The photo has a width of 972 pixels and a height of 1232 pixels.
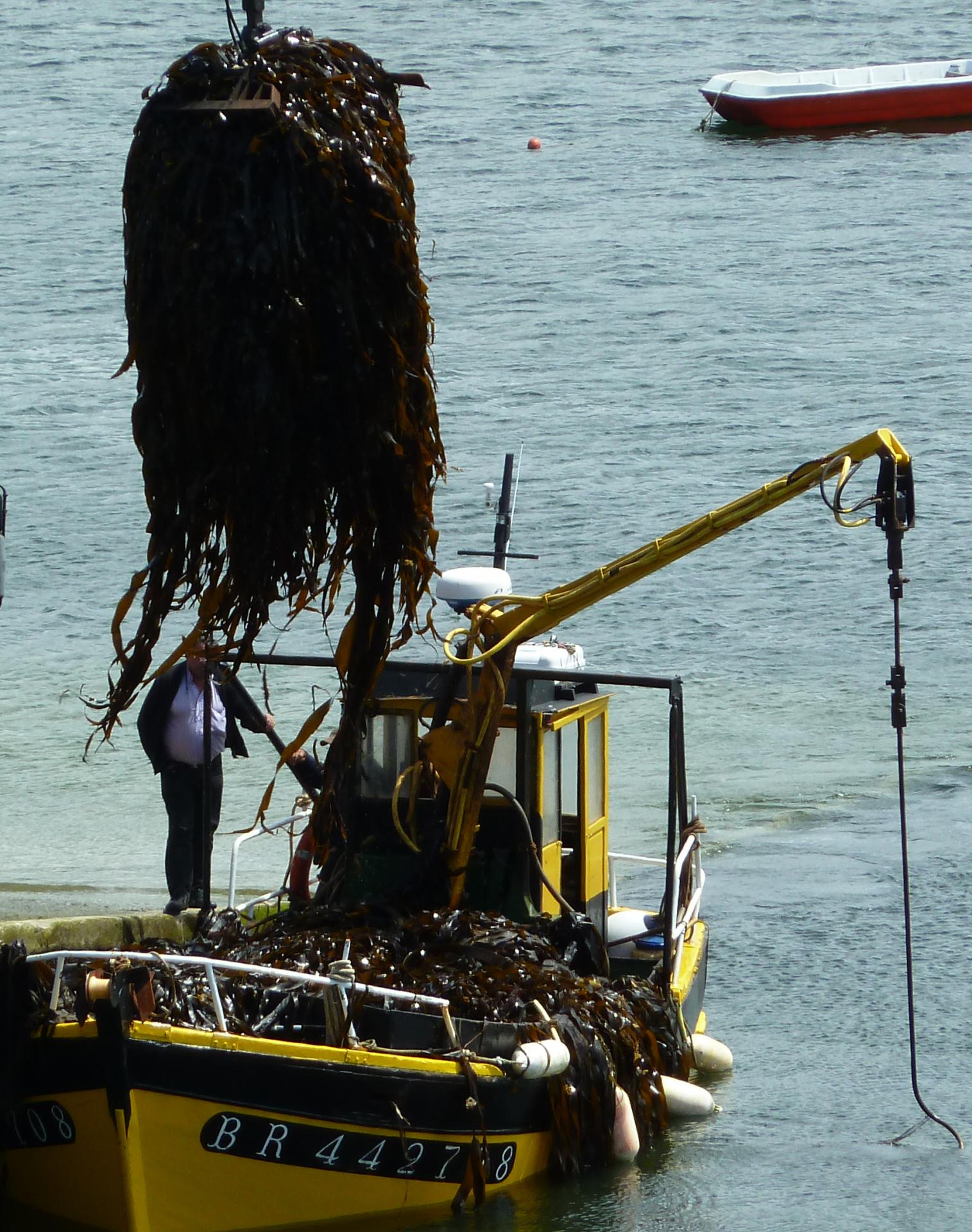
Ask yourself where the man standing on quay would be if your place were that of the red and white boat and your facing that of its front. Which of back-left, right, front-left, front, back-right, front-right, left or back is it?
left

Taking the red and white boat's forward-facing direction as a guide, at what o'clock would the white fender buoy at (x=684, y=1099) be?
The white fender buoy is roughly at 9 o'clock from the red and white boat.

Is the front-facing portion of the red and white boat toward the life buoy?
no

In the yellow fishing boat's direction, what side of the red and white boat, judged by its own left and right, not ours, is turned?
left

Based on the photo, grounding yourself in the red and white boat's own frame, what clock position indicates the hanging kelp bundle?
The hanging kelp bundle is roughly at 9 o'clock from the red and white boat.

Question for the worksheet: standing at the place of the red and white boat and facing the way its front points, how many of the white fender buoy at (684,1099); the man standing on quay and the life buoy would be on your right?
0

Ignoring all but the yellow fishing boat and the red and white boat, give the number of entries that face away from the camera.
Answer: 0

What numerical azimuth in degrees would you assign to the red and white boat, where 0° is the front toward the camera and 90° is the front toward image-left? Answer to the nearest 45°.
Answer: approximately 90°

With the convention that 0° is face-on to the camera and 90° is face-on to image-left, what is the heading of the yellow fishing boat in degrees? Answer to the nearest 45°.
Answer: approximately 45°

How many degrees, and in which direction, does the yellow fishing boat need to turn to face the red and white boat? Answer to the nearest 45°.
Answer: approximately 135° to its right
